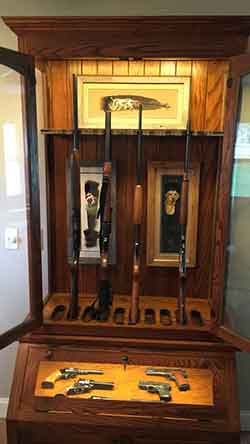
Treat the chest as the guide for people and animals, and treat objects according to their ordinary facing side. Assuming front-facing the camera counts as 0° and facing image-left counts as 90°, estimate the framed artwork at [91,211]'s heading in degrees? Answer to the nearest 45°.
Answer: approximately 0°
